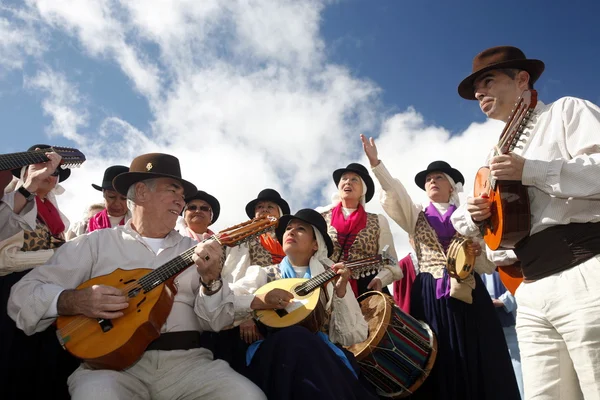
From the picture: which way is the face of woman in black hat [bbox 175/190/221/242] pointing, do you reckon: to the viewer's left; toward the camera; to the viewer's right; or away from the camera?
toward the camera

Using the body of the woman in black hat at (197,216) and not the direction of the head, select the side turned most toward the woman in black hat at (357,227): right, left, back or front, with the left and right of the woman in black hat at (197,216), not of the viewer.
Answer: left

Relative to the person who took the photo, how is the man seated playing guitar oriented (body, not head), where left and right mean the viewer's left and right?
facing the viewer and to the right of the viewer

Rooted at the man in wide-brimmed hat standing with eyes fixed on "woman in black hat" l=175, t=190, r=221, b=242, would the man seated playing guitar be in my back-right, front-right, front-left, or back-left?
front-left

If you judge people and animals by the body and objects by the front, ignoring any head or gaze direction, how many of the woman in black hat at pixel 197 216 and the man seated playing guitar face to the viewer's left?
0

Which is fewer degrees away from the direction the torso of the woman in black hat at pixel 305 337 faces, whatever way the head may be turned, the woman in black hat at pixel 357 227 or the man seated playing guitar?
the man seated playing guitar

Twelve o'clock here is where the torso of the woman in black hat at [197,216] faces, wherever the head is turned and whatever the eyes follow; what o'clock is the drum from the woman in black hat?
The drum is roughly at 10 o'clock from the woman in black hat.

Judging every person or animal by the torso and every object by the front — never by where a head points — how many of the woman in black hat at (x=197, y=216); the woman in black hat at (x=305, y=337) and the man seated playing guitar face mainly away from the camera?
0

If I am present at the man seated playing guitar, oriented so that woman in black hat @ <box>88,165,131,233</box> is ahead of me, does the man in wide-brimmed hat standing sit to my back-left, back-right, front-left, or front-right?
back-right

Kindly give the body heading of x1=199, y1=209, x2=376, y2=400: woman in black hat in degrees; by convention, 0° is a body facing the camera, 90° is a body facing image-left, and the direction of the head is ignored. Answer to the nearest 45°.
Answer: approximately 45°

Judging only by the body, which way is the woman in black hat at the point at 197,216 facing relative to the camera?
toward the camera

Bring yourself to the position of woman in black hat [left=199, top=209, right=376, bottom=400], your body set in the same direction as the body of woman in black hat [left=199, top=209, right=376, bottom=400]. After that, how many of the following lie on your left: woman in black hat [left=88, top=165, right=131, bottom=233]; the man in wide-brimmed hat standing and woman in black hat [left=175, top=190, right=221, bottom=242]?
1
